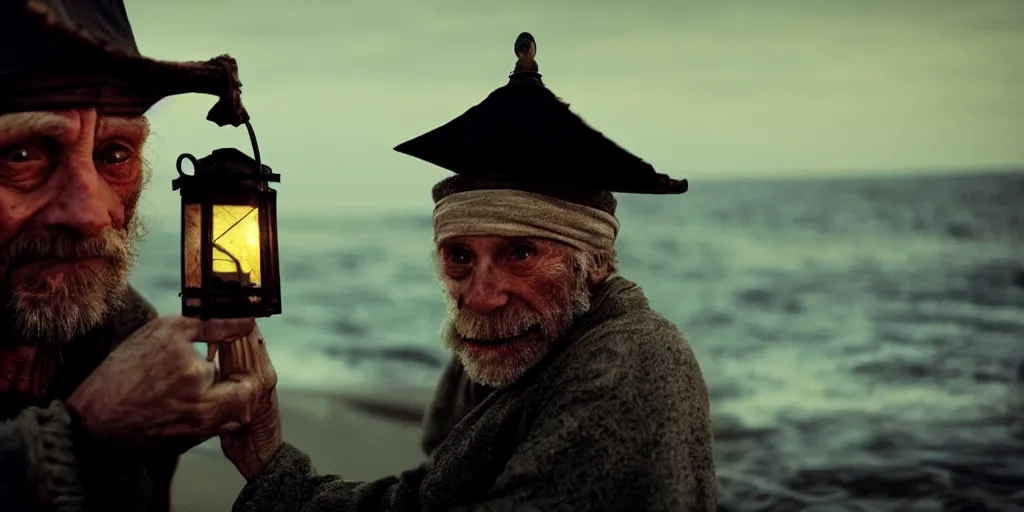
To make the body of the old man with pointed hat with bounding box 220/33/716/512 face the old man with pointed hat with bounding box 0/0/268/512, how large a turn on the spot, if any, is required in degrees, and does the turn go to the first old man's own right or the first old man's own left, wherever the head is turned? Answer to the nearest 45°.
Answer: approximately 45° to the first old man's own right

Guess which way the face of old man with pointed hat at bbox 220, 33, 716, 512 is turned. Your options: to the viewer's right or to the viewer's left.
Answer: to the viewer's left

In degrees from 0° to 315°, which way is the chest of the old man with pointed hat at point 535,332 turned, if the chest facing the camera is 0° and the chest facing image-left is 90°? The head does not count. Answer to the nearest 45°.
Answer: approximately 45°
